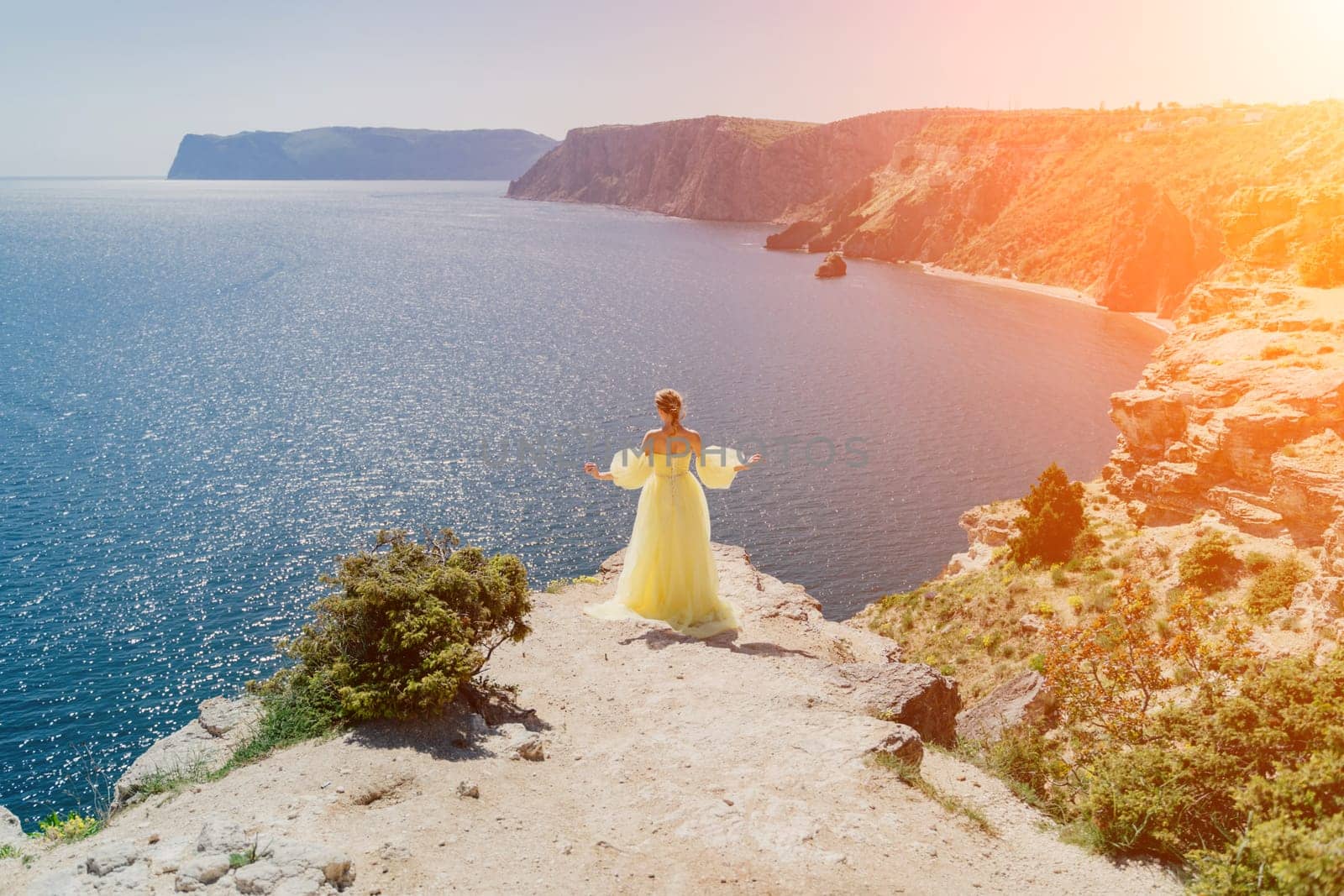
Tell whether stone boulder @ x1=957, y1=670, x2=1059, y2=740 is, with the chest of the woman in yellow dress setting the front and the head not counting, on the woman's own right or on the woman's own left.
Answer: on the woman's own right

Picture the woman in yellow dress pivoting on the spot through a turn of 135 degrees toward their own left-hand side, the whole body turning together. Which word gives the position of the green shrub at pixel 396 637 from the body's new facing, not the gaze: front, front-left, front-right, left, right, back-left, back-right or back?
front

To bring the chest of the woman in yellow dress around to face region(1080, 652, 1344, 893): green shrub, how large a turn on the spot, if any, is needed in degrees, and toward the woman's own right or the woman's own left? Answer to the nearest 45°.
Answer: approximately 135° to the woman's own right

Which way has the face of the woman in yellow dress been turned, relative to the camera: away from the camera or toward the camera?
away from the camera

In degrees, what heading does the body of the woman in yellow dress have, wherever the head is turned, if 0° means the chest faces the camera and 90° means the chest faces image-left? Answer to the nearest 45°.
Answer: approximately 180°

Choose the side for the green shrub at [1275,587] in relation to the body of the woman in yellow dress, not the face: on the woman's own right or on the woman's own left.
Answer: on the woman's own right

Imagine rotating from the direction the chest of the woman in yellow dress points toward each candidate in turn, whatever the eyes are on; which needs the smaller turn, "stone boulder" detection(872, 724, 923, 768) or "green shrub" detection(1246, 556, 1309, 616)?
the green shrub

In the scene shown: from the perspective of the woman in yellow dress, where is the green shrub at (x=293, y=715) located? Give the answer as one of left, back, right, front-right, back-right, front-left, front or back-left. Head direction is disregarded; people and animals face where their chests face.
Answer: back-left

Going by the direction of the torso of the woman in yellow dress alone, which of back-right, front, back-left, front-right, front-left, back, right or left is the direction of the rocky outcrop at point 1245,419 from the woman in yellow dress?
front-right
